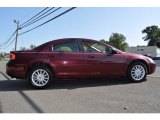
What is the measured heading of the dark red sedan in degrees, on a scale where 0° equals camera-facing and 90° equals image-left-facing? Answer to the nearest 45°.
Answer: approximately 270°
